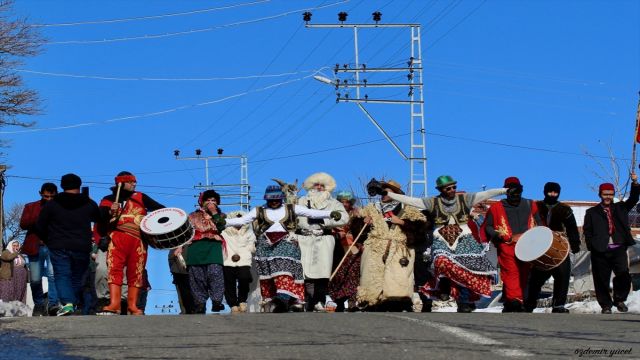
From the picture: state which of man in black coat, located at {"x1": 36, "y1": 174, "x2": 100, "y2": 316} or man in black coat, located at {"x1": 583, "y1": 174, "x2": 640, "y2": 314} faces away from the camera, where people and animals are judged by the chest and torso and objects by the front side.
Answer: man in black coat, located at {"x1": 36, "y1": 174, "x2": 100, "y2": 316}

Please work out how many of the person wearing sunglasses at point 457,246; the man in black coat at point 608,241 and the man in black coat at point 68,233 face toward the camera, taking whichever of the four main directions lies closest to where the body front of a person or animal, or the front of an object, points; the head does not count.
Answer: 2

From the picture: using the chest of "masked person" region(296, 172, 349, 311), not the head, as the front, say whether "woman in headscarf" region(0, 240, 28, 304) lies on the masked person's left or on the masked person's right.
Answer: on the masked person's right

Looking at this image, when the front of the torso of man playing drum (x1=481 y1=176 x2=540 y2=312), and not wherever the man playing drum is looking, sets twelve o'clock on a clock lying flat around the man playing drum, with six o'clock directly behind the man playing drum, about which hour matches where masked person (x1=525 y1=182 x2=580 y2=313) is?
The masked person is roughly at 8 o'clock from the man playing drum.
